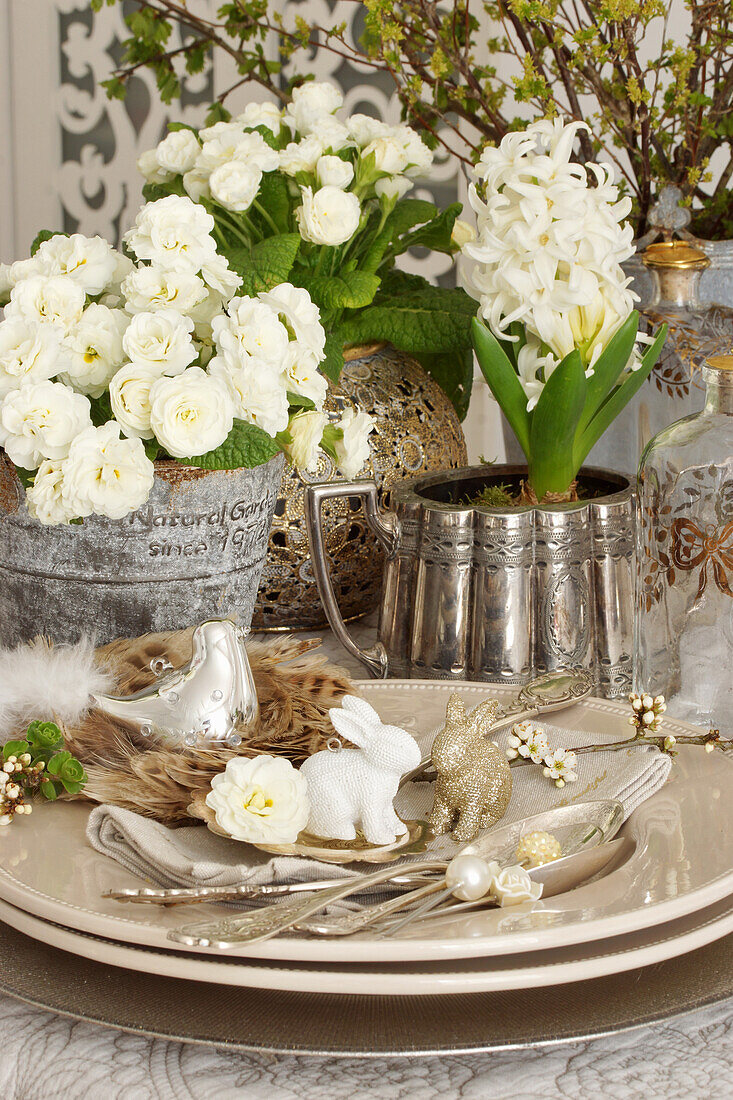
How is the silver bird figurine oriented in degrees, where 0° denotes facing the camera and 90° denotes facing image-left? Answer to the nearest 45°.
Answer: approximately 270°

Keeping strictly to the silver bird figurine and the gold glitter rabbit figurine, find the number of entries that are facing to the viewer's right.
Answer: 1
